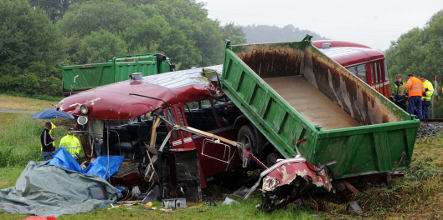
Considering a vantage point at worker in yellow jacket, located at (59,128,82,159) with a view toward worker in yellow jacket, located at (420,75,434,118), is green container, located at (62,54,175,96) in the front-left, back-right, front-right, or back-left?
front-left

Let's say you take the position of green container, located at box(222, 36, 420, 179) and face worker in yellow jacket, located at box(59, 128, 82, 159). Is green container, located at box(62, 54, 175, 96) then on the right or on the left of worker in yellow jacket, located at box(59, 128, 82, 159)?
right

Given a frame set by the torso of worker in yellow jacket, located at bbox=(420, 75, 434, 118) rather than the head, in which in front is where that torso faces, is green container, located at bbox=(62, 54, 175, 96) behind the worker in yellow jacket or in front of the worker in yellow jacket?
in front

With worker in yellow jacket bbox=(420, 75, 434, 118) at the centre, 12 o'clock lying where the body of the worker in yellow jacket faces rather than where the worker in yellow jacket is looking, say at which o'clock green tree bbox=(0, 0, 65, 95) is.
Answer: The green tree is roughly at 1 o'clock from the worker in yellow jacket.

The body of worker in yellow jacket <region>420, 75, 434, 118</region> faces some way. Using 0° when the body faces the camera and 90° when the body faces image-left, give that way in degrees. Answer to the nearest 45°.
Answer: approximately 90°
